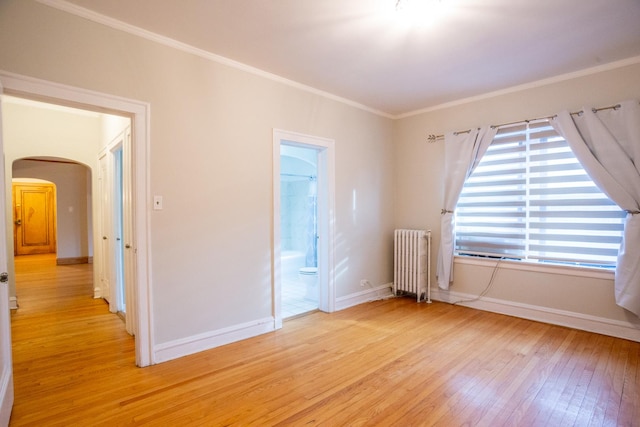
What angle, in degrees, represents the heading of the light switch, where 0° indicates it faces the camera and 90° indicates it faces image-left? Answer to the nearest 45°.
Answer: approximately 0°

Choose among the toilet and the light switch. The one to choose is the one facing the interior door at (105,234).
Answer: the toilet

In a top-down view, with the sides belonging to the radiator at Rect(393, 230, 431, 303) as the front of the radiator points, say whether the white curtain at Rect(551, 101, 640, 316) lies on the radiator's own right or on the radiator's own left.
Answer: on the radiator's own left

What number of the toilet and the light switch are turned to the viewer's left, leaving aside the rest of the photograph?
1

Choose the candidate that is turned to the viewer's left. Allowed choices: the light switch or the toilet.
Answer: the toilet

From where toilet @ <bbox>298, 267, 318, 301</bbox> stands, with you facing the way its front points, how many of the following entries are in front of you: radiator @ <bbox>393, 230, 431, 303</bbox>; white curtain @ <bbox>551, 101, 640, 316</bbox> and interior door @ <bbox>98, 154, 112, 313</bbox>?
1

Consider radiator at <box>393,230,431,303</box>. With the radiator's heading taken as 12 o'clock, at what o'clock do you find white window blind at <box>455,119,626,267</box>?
The white window blind is roughly at 8 o'clock from the radiator.

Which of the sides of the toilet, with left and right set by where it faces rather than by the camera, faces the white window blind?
back

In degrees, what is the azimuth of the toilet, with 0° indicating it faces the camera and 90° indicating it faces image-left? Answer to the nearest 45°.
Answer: approximately 90°

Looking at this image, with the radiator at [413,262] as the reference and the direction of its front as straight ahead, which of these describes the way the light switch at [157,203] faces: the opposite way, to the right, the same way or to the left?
to the left

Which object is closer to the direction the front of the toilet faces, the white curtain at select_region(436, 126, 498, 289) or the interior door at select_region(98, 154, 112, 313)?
the interior door

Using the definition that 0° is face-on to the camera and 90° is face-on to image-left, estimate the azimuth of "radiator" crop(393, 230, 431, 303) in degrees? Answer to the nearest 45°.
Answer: approximately 45°

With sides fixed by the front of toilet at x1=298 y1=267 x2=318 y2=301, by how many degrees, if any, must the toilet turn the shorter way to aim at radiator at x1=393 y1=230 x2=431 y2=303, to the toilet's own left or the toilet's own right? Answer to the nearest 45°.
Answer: approximately 180°

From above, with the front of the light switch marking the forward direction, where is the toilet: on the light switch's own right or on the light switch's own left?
on the light switch's own left
